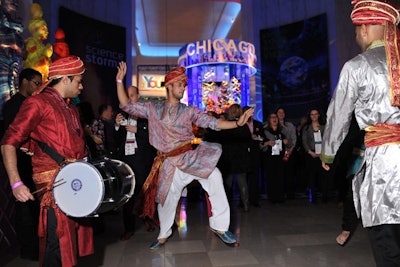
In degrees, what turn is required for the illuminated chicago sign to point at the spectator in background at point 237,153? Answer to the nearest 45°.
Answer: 0° — it already faces them

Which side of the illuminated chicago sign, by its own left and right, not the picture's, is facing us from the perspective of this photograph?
front

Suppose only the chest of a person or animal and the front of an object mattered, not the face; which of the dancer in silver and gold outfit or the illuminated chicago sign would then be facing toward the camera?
the illuminated chicago sign

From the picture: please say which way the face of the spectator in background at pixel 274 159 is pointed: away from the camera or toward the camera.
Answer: toward the camera

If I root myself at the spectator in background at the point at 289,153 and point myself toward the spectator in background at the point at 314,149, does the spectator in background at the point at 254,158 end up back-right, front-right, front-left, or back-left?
back-right

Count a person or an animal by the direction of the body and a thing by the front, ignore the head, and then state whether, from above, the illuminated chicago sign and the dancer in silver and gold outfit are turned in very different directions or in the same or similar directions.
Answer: very different directions

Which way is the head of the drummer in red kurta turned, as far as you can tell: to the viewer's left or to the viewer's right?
to the viewer's right

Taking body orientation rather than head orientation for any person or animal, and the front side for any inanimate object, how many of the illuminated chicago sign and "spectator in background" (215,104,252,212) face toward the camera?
2

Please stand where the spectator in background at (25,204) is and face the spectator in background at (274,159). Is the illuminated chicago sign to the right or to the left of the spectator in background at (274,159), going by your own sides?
left

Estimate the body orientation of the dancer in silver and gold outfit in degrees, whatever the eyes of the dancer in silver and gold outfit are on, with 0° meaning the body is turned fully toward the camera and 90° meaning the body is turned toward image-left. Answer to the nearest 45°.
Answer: approximately 135°
